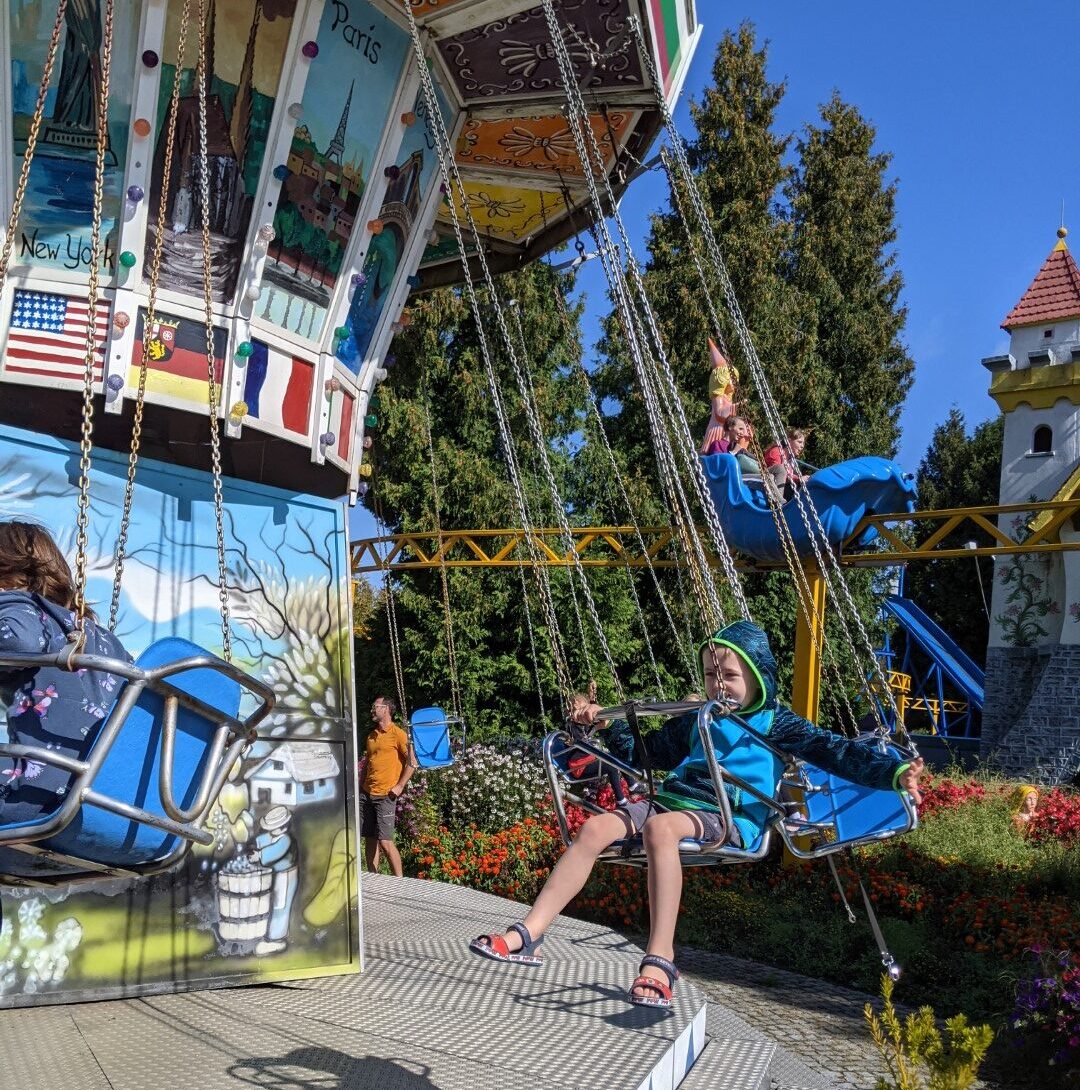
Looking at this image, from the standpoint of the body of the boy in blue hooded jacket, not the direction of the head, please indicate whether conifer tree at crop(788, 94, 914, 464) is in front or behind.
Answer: behind

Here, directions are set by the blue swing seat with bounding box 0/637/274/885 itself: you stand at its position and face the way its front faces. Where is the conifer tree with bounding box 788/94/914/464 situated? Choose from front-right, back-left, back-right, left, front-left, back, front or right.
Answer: right

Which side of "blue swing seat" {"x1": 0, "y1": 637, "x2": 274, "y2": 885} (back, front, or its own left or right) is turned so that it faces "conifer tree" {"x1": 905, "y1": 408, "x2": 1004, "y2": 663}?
right

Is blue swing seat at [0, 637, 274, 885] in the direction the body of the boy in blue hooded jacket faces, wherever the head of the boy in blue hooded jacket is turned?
yes

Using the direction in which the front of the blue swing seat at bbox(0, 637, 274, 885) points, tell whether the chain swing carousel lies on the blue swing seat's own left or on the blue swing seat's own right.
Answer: on the blue swing seat's own right

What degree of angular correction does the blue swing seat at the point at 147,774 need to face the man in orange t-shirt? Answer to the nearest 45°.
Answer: approximately 45° to its right

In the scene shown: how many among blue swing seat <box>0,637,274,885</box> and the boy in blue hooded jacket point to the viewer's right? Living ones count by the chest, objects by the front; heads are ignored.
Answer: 0

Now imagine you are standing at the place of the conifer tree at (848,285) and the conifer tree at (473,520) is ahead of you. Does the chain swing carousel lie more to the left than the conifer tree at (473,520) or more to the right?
left

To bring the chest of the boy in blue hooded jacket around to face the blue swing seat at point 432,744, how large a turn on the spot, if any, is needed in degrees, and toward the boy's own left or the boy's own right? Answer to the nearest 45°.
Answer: approximately 135° to the boy's own right

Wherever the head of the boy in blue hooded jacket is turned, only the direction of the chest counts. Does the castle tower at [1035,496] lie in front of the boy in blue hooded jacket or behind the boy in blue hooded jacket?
behind

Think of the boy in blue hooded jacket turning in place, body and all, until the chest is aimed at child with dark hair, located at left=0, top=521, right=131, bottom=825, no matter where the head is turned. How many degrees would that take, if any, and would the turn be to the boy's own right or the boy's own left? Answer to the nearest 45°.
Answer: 0° — they already face them

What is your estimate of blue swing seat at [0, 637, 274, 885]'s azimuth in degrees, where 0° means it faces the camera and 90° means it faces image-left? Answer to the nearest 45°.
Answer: approximately 135°
